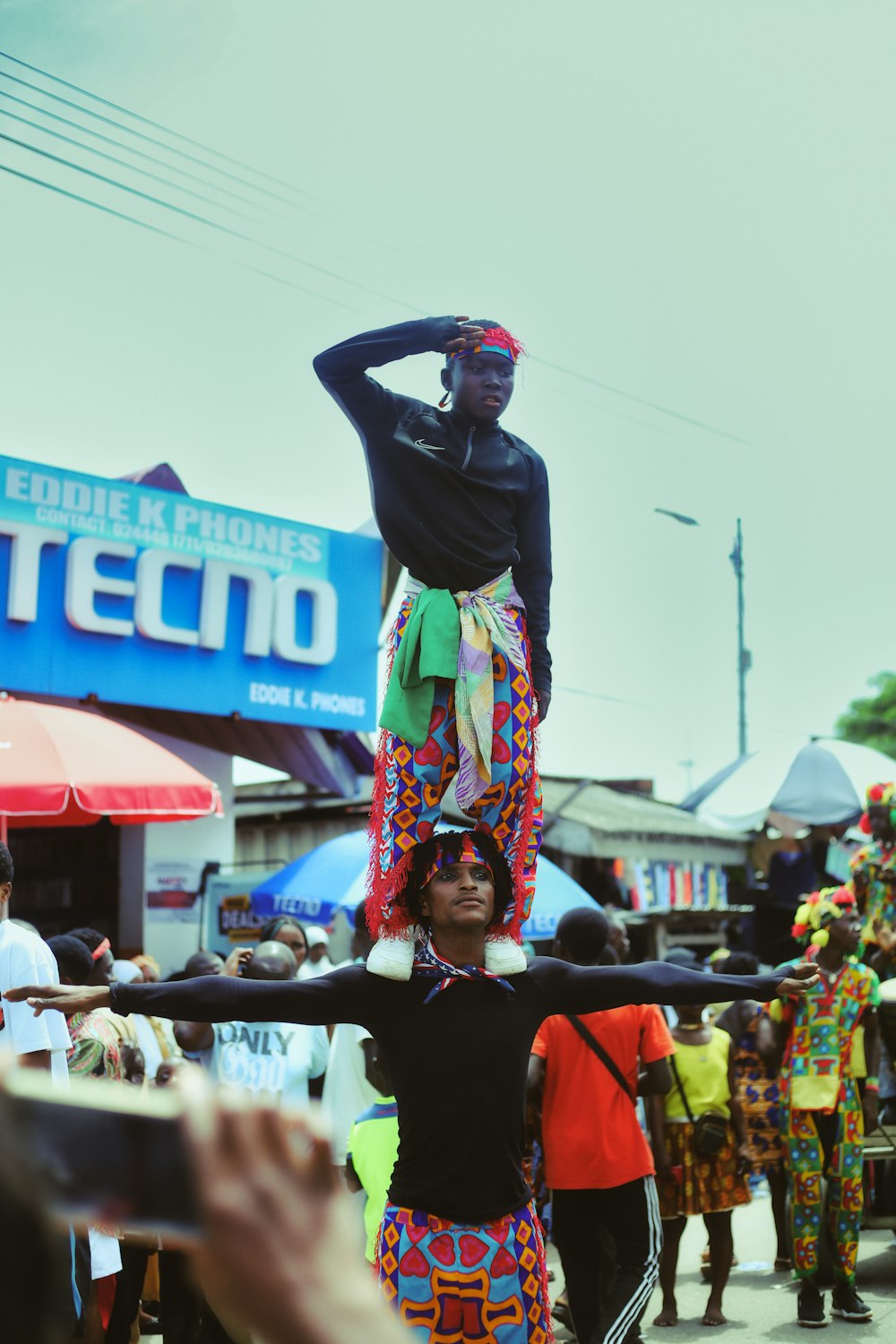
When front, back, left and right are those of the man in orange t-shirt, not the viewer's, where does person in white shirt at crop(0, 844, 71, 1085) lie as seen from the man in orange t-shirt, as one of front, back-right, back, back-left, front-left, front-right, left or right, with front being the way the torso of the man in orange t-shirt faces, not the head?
back-left

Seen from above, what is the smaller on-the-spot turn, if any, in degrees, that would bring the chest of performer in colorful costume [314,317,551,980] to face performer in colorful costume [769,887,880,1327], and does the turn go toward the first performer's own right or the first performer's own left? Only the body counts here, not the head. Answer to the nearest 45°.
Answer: approximately 135° to the first performer's own left

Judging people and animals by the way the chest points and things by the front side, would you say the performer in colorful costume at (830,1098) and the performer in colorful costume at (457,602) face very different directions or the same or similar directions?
same or similar directions

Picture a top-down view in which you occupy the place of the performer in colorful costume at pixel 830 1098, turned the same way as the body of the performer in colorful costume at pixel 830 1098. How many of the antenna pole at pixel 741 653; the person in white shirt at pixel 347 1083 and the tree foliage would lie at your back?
2

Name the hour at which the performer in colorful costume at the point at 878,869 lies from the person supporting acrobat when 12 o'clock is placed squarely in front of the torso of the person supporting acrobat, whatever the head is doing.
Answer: The performer in colorful costume is roughly at 7 o'clock from the person supporting acrobat.

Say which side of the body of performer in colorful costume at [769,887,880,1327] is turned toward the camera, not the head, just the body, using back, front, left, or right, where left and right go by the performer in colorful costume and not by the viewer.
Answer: front

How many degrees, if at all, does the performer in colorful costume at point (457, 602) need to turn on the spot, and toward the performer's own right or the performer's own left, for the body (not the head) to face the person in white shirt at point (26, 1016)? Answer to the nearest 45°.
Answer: approximately 135° to the performer's own right

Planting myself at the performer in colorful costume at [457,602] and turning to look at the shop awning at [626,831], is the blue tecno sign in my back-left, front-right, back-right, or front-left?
front-left

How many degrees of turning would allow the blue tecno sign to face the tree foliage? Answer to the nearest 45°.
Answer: approximately 90° to its left

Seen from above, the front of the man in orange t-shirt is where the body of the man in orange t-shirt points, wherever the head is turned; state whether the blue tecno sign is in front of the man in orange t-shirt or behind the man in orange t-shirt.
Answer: in front

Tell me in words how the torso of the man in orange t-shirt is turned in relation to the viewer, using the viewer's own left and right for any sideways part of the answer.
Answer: facing away from the viewer

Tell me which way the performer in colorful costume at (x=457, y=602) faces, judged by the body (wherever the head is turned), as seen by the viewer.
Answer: toward the camera

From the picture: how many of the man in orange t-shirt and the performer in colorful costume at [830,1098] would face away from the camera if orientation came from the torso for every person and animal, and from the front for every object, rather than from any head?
1

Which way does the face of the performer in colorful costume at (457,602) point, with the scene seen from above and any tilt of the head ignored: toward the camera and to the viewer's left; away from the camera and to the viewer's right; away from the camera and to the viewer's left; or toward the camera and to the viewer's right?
toward the camera and to the viewer's right

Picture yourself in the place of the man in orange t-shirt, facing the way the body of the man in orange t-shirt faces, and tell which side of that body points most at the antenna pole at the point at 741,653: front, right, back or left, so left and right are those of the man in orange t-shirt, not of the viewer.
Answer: front

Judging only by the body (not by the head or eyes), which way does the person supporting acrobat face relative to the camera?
toward the camera
